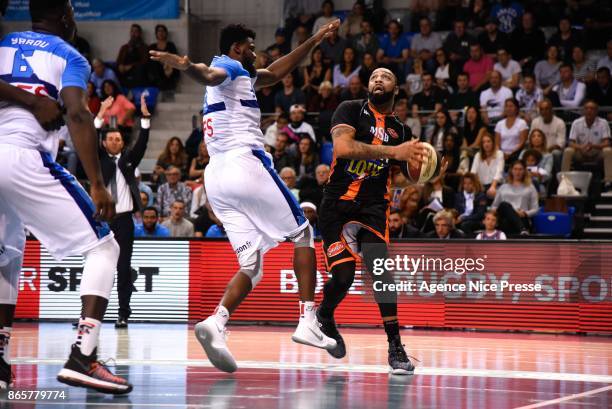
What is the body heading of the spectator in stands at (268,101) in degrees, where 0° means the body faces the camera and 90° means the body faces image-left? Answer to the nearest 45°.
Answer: approximately 0°

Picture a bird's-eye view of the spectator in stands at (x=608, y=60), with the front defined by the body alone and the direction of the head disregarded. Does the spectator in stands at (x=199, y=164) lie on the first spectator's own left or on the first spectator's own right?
on the first spectator's own right

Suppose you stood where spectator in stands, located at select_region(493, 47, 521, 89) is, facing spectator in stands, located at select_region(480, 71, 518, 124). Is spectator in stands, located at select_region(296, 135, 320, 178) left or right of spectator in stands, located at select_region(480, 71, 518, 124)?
right

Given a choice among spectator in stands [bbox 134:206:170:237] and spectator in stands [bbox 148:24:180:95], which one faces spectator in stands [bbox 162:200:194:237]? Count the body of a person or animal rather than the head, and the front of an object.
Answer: spectator in stands [bbox 148:24:180:95]

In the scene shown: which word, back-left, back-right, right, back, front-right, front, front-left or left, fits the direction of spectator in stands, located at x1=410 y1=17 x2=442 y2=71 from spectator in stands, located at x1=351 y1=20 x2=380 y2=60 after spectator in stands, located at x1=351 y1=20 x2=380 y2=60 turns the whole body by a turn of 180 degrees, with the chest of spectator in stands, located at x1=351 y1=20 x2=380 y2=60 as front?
right

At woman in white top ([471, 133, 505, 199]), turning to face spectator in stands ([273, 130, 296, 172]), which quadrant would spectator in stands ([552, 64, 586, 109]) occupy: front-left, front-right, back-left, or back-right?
back-right

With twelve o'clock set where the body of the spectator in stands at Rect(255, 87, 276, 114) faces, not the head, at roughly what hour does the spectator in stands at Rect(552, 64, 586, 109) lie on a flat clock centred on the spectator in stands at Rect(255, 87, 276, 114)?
the spectator in stands at Rect(552, 64, 586, 109) is roughly at 10 o'clock from the spectator in stands at Rect(255, 87, 276, 114).

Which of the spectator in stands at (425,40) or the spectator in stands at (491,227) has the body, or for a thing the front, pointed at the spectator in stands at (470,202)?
the spectator in stands at (425,40)

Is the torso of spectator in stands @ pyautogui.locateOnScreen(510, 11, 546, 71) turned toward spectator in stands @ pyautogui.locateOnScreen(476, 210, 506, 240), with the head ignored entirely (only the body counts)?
yes
